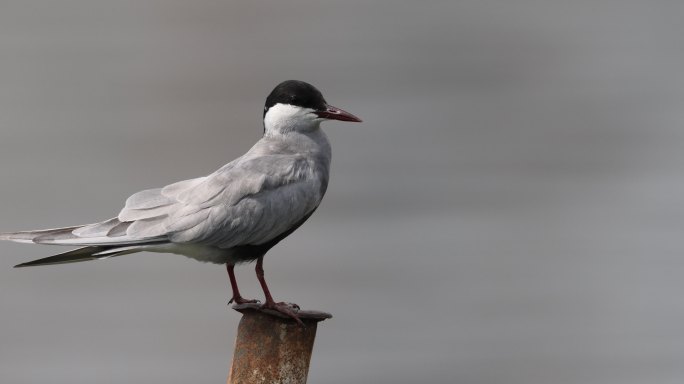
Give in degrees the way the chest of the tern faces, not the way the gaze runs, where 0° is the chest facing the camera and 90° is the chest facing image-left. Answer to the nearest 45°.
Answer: approximately 270°
